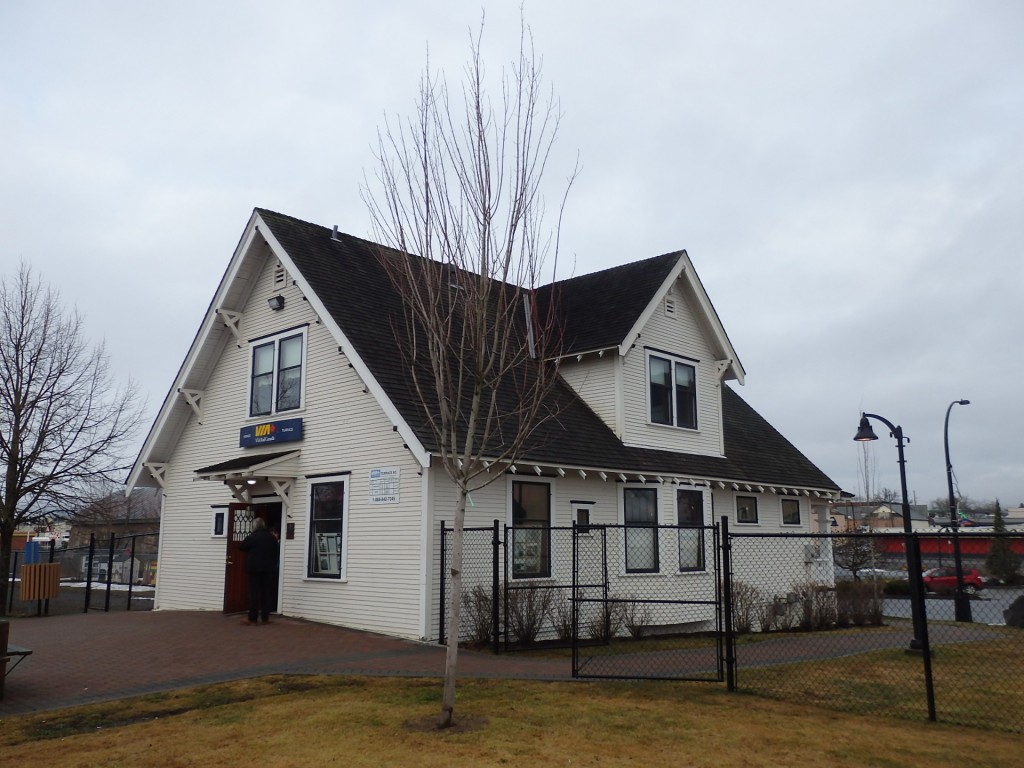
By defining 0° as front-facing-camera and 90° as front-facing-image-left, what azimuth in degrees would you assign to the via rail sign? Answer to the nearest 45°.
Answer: approximately 45°

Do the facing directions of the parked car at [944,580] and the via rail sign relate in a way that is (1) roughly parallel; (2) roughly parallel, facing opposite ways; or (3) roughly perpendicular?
roughly perpendicular

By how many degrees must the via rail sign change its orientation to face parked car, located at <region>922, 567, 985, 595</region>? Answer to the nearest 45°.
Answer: approximately 135° to its left

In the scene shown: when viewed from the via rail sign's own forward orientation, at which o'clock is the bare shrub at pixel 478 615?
The bare shrub is roughly at 9 o'clock from the via rail sign.

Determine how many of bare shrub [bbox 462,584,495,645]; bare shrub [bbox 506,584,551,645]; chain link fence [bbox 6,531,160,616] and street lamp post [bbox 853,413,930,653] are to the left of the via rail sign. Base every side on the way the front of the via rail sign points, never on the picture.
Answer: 3

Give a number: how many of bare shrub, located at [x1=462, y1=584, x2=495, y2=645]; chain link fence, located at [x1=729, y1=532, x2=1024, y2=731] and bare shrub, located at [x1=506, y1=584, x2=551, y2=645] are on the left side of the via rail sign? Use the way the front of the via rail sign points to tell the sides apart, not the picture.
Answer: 3

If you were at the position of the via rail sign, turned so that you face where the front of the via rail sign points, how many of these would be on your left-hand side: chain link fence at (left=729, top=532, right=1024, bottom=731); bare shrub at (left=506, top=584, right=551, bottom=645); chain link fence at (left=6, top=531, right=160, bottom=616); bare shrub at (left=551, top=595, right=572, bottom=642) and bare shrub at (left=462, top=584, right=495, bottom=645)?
4
